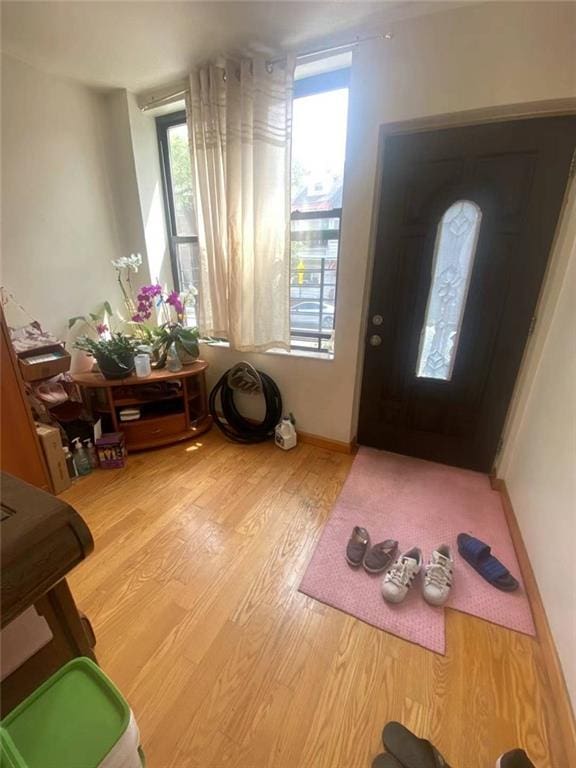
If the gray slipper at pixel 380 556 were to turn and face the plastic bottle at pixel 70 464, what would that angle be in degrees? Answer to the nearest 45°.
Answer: approximately 45° to its right

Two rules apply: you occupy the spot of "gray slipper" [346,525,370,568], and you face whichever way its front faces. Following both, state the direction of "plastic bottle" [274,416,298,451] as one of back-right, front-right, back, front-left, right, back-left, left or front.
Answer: back-right

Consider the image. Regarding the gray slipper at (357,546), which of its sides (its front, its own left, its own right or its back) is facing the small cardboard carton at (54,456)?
right

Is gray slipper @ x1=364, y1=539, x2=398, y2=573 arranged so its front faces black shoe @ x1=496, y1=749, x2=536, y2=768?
no

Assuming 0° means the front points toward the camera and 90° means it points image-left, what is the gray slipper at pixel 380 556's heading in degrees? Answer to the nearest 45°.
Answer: approximately 45°

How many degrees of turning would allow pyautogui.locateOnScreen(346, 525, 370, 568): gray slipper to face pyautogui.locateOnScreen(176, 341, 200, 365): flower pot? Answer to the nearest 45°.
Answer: approximately 135° to its right

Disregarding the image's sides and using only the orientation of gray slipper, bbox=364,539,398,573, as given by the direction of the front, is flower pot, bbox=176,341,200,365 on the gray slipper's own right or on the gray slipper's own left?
on the gray slipper's own right

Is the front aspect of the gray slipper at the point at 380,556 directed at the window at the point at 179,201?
no

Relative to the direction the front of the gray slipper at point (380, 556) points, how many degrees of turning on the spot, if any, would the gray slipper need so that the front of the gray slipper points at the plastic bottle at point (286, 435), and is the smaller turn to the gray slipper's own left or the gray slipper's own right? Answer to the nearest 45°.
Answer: approximately 90° to the gray slipper's own right

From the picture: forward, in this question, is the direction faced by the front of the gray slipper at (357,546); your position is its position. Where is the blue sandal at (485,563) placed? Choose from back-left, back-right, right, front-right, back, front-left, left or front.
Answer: left

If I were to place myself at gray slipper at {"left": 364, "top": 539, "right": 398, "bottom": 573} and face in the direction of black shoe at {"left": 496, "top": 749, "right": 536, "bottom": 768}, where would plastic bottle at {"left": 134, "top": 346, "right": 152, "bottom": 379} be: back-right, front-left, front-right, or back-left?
back-right

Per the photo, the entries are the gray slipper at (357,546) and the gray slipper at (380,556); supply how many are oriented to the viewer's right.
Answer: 0

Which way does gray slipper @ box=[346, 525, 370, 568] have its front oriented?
toward the camera

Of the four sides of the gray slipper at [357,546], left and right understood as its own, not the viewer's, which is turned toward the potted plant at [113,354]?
right
